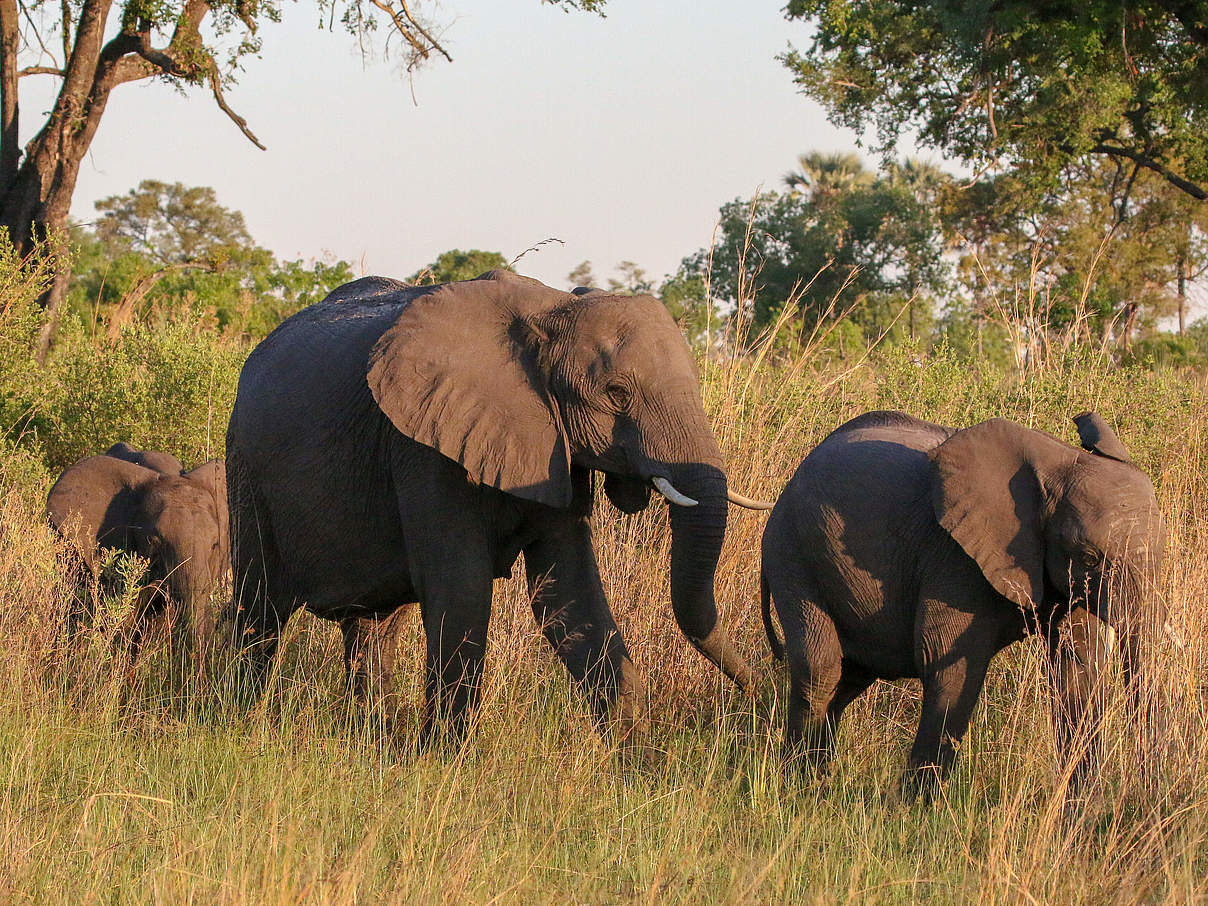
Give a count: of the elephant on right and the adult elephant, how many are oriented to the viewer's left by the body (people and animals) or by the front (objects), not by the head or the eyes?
0

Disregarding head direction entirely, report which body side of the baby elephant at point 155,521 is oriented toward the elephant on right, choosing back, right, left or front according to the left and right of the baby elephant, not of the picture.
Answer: front

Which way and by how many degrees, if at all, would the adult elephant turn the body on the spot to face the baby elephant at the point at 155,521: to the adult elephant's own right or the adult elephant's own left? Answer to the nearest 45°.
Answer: approximately 180°

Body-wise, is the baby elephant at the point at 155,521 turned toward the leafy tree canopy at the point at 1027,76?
no

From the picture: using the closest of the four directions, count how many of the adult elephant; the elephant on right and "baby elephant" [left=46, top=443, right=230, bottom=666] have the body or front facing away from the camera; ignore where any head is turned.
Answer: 0

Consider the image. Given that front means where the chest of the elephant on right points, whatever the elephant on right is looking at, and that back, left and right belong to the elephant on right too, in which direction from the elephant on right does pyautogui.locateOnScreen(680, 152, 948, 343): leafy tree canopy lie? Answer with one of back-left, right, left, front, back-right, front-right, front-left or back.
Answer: back-left

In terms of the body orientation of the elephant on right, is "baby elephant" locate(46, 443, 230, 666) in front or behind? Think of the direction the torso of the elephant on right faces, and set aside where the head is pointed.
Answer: behind

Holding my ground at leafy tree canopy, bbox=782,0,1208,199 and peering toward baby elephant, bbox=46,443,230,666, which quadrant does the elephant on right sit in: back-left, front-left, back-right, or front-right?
front-left

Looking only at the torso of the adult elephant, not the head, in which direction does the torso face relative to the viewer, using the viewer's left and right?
facing the viewer and to the right of the viewer

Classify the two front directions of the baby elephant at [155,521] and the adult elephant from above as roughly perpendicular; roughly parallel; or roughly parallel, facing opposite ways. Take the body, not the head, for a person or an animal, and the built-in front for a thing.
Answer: roughly parallel

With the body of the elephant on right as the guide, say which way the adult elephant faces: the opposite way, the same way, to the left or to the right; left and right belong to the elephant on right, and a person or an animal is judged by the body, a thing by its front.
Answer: the same way

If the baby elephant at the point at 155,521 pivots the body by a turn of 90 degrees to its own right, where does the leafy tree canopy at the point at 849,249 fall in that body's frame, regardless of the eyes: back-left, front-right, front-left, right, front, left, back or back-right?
back

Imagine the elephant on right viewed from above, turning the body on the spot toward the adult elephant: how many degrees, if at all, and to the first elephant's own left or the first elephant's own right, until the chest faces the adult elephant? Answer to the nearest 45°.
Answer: approximately 135° to the first elephant's own right

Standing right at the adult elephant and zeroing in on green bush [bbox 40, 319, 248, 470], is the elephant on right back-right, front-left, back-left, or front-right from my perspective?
back-right

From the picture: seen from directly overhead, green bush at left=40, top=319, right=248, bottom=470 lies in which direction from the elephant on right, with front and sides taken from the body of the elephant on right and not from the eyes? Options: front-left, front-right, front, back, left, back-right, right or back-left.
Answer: back
